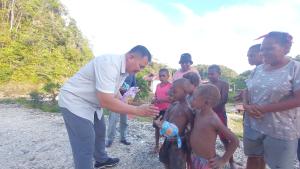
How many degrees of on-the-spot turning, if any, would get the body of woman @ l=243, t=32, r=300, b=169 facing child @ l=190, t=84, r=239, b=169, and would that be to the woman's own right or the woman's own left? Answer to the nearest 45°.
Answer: approximately 45° to the woman's own right

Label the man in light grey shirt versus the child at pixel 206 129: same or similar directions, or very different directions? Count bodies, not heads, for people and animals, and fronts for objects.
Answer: very different directions

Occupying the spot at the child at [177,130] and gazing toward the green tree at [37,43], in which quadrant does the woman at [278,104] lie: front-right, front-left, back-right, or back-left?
back-right

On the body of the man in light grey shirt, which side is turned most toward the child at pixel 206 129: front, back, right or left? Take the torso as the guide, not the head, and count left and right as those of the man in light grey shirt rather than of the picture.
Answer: front

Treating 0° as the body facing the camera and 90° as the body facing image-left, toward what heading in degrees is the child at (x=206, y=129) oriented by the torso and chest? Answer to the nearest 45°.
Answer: approximately 45°

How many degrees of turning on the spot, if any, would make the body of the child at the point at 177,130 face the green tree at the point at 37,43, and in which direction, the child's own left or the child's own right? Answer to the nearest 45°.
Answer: approximately 45° to the child's own right

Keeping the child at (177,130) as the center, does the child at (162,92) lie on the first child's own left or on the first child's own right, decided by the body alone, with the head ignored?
on the first child's own right

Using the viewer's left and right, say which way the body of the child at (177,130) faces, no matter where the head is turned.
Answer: facing to the left of the viewer

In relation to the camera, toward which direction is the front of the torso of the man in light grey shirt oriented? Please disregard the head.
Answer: to the viewer's right

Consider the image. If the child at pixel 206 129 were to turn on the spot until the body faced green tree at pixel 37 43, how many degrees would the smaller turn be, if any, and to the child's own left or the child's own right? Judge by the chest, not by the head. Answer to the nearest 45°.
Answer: approximately 90° to the child's own right
